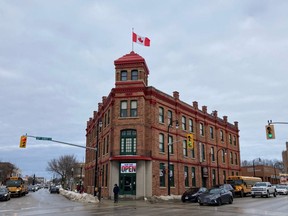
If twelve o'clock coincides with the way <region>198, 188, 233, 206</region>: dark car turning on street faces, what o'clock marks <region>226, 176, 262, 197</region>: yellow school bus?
The yellow school bus is roughly at 5 o'clock from the dark car turning on street.

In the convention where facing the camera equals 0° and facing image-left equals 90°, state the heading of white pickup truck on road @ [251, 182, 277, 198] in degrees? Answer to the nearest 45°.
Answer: approximately 45°
